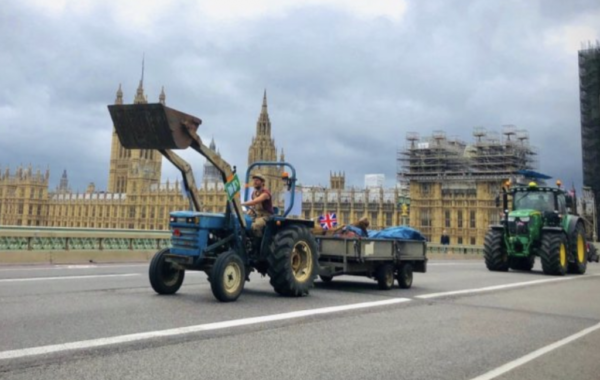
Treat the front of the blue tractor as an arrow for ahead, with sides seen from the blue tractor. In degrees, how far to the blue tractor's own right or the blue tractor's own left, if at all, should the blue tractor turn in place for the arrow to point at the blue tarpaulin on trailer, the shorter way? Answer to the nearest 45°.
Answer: approximately 180°

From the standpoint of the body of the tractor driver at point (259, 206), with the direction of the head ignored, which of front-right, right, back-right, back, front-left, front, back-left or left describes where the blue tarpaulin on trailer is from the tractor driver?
back

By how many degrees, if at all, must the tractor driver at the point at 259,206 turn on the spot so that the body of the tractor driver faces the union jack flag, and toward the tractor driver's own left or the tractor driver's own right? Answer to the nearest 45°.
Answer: approximately 135° to the tractor driver's own right

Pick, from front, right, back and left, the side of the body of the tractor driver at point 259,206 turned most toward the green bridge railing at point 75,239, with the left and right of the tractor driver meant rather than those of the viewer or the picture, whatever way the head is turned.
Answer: right

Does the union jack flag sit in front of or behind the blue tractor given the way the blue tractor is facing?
behind

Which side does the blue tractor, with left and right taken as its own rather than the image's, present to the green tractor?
back

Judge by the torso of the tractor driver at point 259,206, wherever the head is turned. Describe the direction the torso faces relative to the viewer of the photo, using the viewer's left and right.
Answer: facing the viewer and to the left of the viewer
